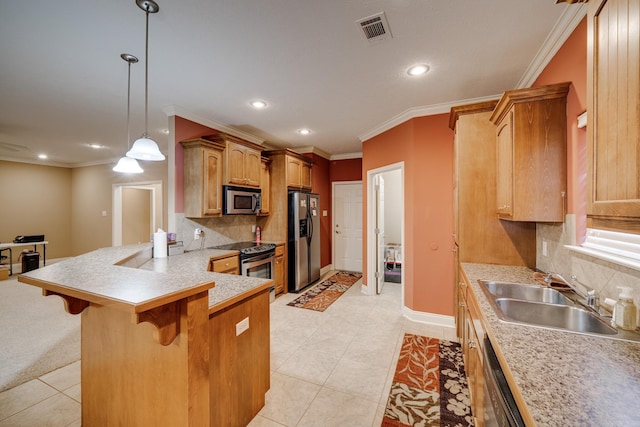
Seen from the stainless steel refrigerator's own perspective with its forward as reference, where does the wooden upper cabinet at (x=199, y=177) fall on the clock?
The wooden upper cabinet is roughly at 3 o'clock from the stainless steel refrigerator.

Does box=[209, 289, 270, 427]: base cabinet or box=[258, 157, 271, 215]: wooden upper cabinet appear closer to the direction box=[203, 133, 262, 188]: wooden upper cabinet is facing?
the base cabinet

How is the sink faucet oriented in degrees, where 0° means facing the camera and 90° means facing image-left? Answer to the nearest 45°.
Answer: approximately 90°

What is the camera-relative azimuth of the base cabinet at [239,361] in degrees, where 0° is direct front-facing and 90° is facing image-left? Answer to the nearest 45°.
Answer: approximately 225°

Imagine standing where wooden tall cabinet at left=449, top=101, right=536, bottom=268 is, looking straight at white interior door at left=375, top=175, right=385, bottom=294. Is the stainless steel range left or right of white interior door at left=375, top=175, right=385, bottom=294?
left

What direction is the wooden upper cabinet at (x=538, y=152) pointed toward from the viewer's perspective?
to the viewer's left

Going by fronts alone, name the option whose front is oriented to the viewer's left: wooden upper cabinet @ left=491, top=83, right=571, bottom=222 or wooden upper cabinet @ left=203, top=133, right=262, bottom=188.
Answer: wooden upper cabinet @ left=491, top=83, right=571, bottom=222

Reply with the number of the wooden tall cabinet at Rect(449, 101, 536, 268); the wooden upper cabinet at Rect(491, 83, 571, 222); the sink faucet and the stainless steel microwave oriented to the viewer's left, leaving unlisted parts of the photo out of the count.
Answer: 3

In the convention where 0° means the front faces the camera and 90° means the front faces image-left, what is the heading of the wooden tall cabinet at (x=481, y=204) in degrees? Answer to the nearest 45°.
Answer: approximately 90°

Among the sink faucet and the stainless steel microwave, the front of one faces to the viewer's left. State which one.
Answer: the sink faucet

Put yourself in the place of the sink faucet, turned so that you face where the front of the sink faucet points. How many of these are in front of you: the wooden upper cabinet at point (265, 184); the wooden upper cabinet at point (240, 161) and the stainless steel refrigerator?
3

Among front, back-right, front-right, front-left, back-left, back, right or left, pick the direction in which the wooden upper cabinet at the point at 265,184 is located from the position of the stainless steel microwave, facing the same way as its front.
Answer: left
